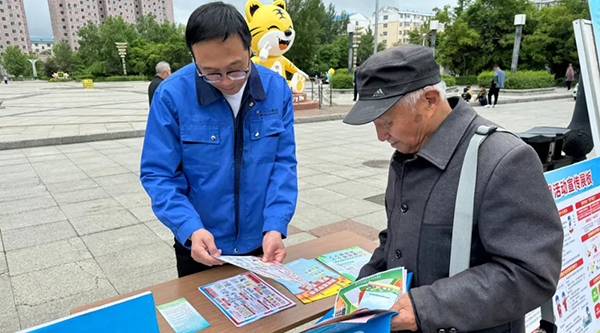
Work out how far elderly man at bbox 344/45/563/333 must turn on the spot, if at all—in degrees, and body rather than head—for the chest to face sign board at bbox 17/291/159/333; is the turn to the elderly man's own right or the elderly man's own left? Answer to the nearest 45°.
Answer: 0° — they already face it

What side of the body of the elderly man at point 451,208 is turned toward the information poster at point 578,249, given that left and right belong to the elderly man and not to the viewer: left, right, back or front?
back

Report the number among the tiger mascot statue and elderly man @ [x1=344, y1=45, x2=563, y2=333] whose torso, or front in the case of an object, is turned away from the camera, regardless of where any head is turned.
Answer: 0

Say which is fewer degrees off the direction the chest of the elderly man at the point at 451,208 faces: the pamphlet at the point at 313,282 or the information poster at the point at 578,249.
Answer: the pamphlet

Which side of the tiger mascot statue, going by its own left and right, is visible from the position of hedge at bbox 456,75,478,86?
left

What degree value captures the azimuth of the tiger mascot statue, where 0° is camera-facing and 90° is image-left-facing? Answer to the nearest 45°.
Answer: approximately 315°

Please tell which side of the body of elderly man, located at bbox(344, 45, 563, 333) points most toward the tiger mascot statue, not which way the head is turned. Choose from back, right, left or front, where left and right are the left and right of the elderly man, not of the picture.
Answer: right

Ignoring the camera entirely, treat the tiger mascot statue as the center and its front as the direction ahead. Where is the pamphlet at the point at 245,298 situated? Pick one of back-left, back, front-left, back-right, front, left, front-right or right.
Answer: front-right

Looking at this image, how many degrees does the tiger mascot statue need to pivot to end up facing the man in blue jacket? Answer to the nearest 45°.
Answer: approximately 45° to its right

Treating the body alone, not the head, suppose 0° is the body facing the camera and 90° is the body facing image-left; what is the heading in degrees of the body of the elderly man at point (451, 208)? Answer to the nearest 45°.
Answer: approximately 45°
